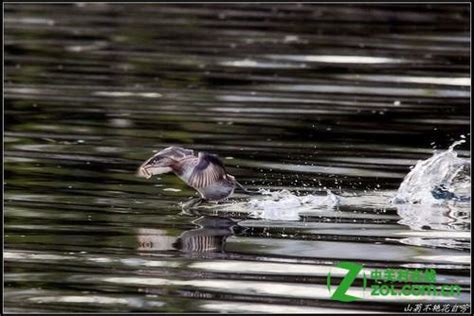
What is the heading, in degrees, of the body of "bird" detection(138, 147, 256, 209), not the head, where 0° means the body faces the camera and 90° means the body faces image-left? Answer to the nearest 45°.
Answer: approximately 90°

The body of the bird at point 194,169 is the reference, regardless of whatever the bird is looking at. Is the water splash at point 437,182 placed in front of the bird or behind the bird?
behind
